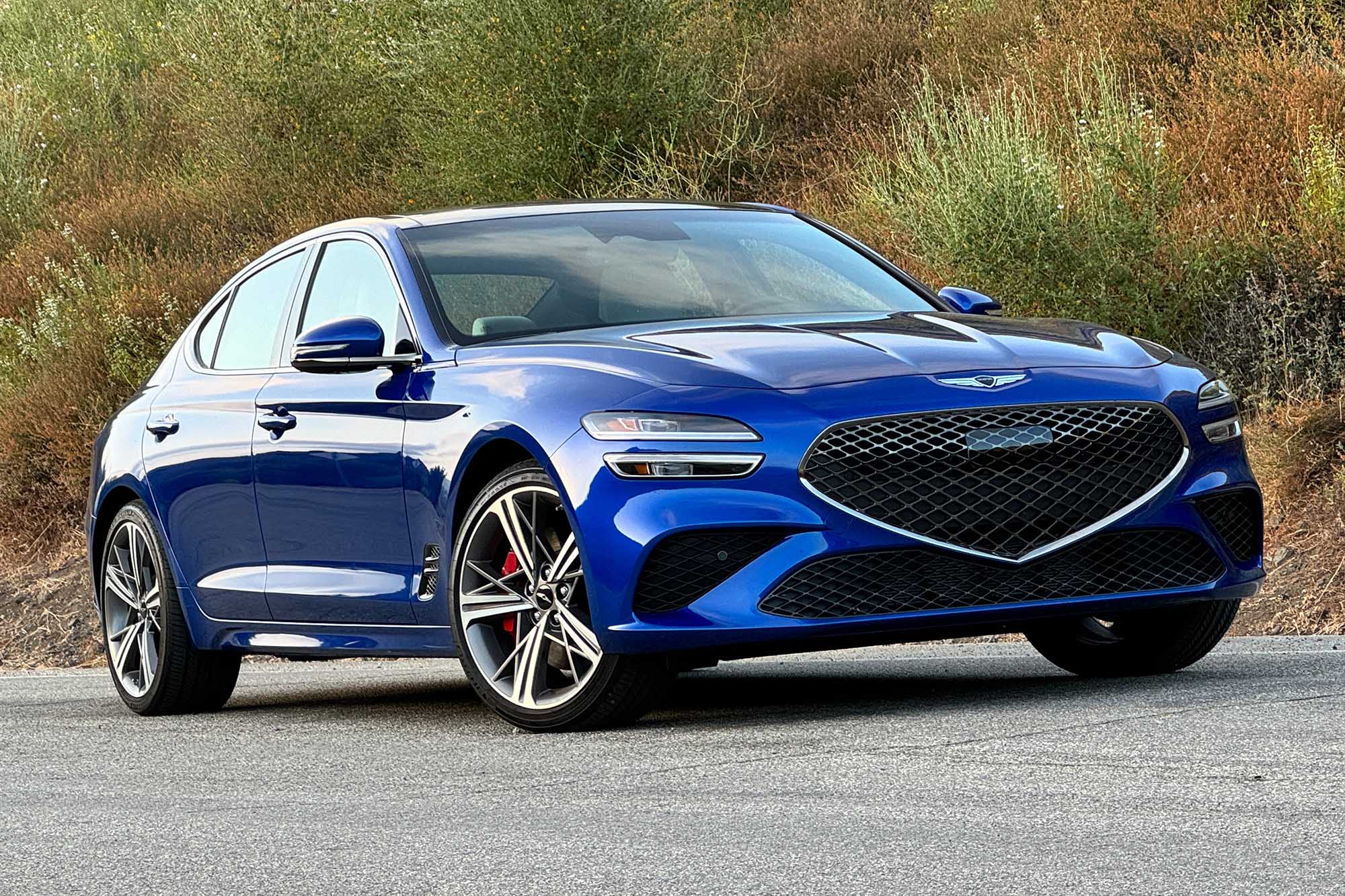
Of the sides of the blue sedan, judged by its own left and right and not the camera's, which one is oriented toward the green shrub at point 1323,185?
left

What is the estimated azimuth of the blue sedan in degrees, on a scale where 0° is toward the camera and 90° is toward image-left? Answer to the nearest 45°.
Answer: approximately 315°

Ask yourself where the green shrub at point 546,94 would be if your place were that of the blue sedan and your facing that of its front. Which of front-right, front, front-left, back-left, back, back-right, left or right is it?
back-left

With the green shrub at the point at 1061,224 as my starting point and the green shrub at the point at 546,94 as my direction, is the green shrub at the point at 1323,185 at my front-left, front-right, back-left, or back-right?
back-right

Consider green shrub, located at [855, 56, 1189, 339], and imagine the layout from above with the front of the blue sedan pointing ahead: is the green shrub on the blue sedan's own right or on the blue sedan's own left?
on the blue sedan's own left
